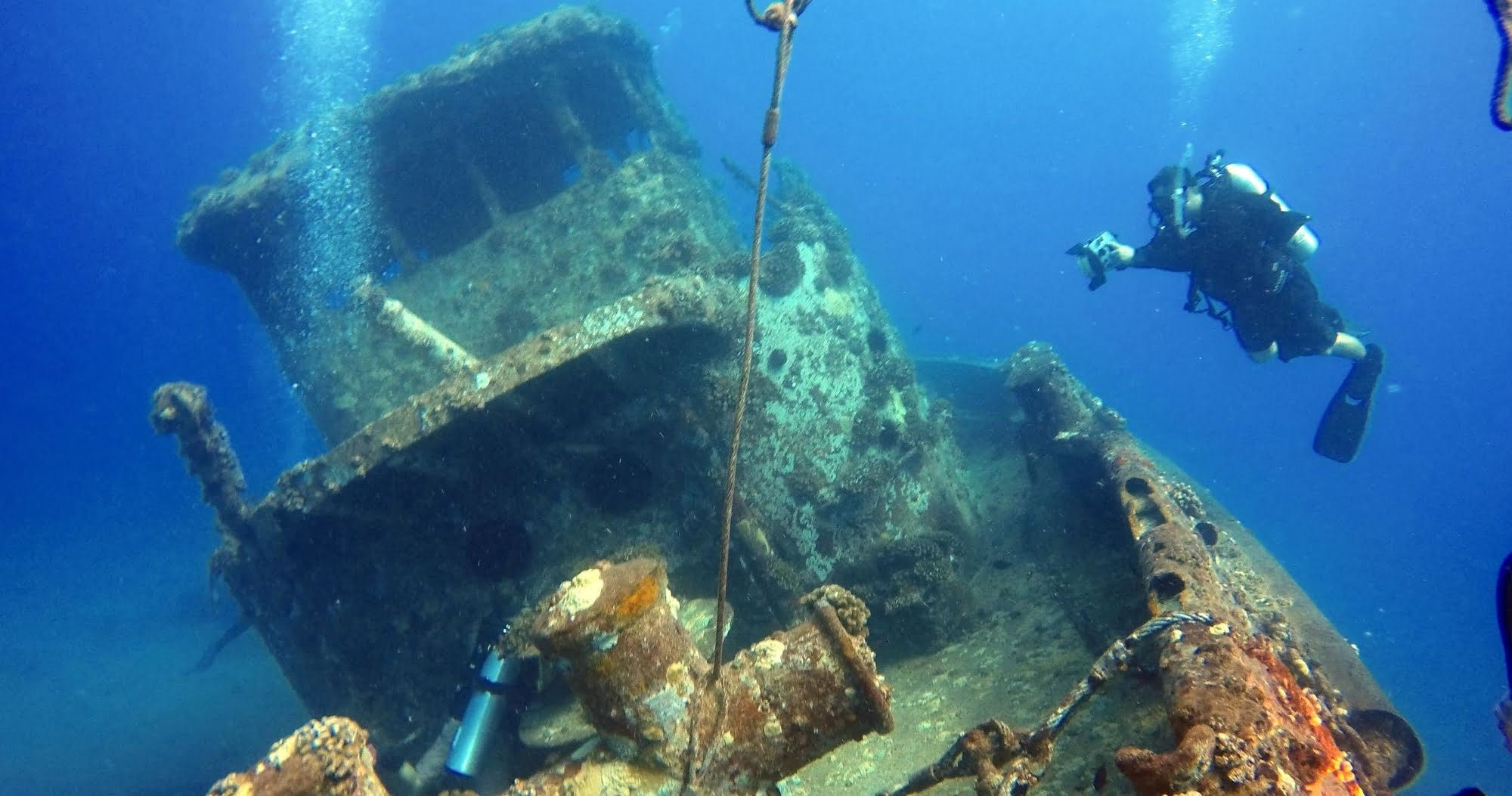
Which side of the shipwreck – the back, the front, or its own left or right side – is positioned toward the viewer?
front
